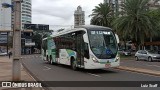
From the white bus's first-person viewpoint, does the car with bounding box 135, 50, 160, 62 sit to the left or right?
on its left

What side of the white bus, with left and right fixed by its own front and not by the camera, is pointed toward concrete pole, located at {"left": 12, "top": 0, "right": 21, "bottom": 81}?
right

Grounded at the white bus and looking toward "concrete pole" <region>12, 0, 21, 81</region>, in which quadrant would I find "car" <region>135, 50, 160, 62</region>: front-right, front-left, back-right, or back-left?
back-left

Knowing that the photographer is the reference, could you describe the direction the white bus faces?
facing the viewer and to the right of the viewer
